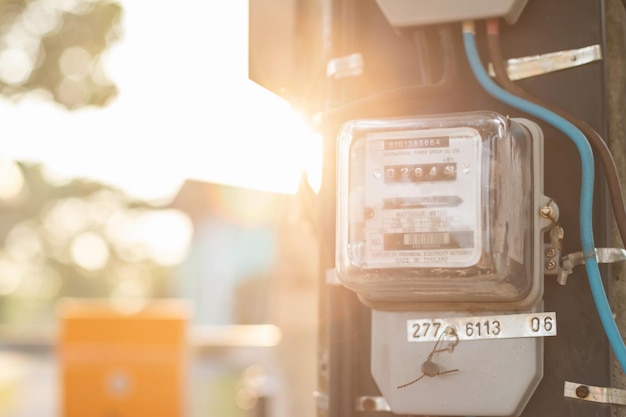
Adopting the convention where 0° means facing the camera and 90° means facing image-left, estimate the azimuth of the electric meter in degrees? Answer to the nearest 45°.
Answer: approximately 45°
